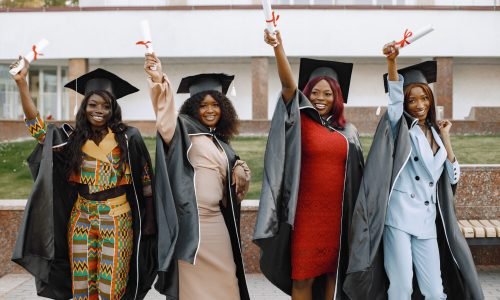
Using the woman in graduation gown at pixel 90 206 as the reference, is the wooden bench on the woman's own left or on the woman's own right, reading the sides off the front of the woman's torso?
on the woman's own left

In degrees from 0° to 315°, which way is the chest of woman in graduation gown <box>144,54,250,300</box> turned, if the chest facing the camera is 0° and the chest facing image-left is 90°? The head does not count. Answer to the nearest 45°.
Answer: approximately 315°

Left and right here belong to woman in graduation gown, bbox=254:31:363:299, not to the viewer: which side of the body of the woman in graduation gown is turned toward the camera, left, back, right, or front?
front

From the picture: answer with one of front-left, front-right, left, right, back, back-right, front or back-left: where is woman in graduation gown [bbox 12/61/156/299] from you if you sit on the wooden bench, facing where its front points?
front-right

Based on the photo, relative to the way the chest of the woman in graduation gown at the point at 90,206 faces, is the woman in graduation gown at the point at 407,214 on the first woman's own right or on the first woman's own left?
on the first woman's own left

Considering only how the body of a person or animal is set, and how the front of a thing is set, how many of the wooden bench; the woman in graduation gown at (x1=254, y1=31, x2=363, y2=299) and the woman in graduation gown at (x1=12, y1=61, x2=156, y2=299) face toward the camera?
3

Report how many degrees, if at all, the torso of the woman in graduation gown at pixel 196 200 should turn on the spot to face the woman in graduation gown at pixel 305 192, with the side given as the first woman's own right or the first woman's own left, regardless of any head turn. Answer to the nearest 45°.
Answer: approximately 45° to the first woman's own left

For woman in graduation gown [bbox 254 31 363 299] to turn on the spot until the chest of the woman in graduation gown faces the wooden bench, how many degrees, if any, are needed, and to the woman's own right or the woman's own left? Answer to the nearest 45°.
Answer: approximately 135° to the woman's own left

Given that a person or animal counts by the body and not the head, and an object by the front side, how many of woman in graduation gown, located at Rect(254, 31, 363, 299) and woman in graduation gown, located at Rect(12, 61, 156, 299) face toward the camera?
2

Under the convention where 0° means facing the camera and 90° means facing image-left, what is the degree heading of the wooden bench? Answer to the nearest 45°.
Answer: approximately 0°

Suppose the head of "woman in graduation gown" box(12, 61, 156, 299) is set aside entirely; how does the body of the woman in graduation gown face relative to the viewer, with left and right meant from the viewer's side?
facing the viewer

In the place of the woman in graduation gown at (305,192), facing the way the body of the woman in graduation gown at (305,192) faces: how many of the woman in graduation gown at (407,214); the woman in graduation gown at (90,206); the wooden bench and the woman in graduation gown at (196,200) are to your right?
2

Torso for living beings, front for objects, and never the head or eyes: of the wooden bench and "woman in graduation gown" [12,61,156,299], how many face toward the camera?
2

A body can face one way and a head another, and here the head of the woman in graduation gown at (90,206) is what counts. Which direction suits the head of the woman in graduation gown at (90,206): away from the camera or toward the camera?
toward the camera

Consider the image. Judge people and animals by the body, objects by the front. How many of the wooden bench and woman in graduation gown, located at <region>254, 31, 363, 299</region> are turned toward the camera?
2
